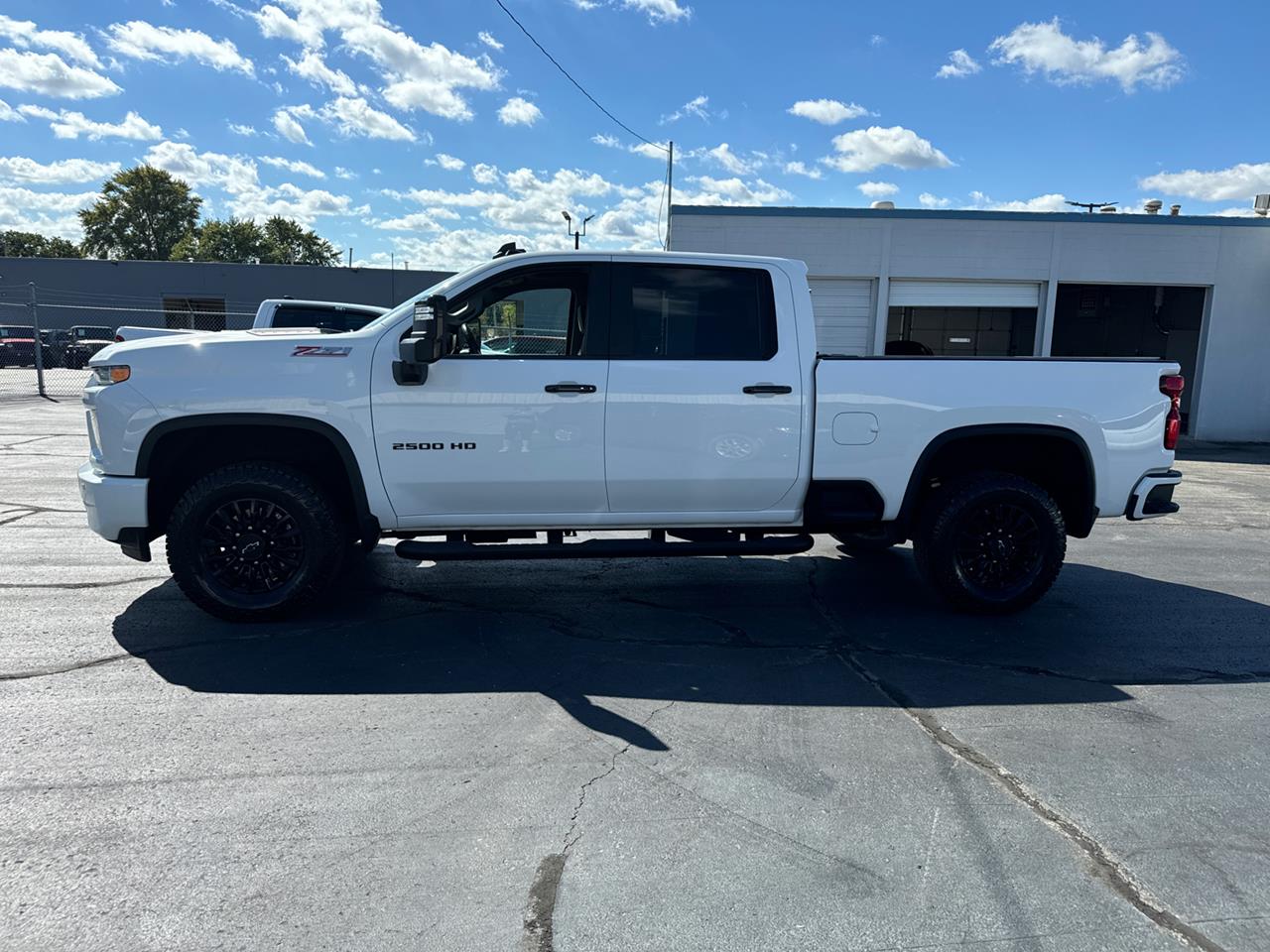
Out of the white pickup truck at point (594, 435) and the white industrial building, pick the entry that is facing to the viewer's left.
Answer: the white pickup truck

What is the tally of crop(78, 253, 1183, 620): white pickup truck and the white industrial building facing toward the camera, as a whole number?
1

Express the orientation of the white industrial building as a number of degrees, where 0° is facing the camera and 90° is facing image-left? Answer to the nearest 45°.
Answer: approximately 0°

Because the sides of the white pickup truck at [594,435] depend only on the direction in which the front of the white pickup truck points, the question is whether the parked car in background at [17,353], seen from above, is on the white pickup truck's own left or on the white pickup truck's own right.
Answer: on the white pickup truck's own right

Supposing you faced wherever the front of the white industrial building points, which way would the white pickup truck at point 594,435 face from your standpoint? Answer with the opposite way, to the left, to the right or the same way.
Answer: to the right

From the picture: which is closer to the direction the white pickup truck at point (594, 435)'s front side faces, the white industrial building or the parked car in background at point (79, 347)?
the parked car in background

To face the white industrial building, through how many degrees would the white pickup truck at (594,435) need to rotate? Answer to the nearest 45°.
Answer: approximately 135° to its right

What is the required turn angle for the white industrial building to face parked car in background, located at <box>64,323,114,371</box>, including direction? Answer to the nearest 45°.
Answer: approximately 90° to its right

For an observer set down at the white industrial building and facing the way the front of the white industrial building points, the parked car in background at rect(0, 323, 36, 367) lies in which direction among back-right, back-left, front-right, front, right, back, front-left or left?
right

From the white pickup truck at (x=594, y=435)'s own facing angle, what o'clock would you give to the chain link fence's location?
The chain link fence is roughly at 2 o'clock from the white pickup truck.

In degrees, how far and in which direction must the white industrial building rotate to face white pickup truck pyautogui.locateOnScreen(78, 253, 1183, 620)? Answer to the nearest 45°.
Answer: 0° — it already faces it

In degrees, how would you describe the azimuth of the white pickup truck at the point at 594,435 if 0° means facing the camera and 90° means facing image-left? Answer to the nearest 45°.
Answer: approximately 90°

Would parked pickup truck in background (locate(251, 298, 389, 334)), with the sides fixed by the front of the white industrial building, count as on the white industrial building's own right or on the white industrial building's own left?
on the white industrial building's own right

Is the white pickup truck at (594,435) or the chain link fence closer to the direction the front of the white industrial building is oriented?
the white pickup truck

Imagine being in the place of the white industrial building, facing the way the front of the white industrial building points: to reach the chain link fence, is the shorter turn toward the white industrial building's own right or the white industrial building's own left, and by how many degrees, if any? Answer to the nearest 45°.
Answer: approximately 90° to the white industrial building's own right

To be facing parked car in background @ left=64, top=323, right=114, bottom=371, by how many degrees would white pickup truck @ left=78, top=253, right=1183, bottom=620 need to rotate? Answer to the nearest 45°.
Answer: approximately 45° to its right
